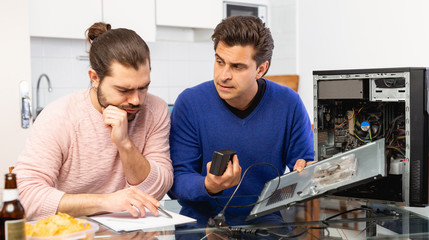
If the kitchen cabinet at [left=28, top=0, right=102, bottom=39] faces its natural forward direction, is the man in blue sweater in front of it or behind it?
in front

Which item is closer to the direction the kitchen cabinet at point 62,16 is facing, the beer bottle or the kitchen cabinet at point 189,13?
the beer bottle

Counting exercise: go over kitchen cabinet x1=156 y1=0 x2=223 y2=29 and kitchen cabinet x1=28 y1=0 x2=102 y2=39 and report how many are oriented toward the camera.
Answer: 2

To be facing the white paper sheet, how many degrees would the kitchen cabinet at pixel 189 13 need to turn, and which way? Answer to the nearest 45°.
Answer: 0° — it already faces it

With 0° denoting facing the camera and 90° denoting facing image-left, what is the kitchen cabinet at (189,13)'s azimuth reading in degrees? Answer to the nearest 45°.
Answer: approximately 0°

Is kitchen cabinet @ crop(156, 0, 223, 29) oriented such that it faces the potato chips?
yes

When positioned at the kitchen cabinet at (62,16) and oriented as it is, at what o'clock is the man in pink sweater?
The man in pink sweater is roughly at 12 o'clock from the kitchen cabinet.

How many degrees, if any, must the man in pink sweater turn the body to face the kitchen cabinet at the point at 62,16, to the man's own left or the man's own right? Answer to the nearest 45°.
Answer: approximately 135° to the man's own left

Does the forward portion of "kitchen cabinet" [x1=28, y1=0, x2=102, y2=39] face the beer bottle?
yes
